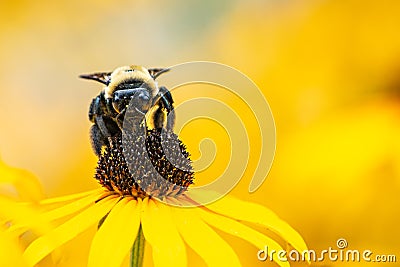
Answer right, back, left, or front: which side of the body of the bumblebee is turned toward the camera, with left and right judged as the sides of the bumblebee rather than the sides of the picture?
front
